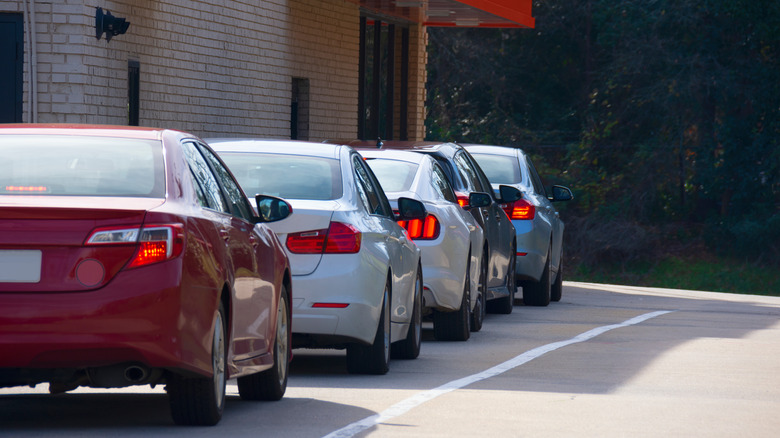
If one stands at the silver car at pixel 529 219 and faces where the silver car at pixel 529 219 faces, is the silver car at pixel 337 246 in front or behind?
behind

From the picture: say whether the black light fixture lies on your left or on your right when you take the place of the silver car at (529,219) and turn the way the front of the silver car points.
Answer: on your left

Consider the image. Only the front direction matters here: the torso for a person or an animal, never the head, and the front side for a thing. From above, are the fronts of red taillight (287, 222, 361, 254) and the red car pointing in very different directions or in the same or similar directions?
very different directions

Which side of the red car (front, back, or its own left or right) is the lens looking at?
back

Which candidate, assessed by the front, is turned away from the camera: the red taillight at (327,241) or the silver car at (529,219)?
the silver car

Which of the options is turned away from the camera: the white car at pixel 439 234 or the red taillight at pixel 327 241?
the white car

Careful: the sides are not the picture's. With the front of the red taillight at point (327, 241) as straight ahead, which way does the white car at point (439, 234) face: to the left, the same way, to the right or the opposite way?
the opposite way

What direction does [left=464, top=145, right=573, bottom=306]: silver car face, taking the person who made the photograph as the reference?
facing away from the viewer

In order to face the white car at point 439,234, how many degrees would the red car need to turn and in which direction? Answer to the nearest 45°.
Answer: approximately 45° to its right

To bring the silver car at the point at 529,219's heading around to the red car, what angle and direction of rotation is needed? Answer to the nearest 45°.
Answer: approximately 180°

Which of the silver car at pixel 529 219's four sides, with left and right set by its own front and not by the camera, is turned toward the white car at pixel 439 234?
back

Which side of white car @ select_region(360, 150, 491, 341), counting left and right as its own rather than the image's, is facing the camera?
back

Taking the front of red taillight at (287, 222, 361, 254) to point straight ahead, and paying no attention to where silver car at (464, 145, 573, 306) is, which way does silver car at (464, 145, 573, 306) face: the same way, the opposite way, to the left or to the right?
the opposite way
